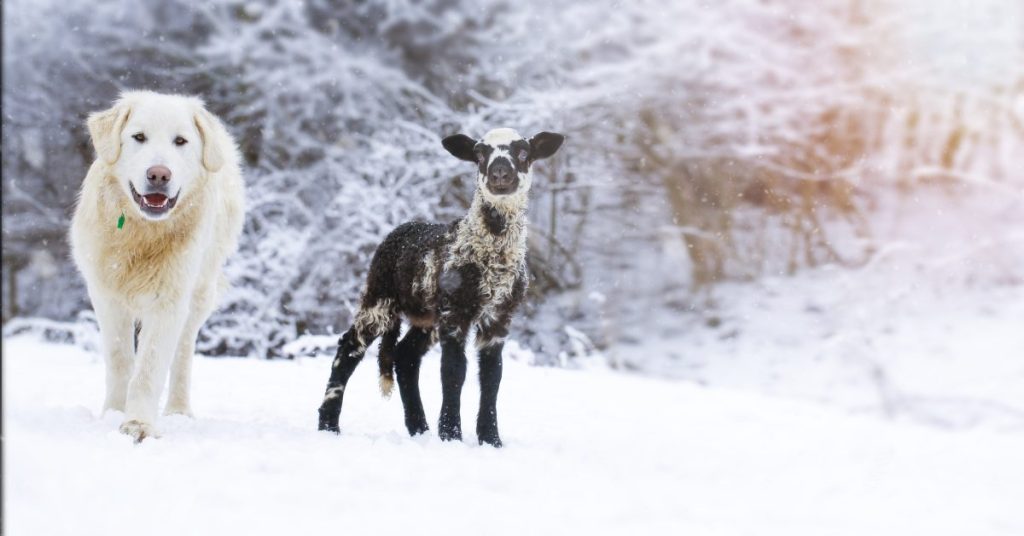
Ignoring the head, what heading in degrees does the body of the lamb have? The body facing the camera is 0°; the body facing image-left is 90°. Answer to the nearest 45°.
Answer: approximately 315°

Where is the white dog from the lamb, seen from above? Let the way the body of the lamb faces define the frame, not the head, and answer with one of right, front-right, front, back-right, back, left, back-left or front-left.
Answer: back-right

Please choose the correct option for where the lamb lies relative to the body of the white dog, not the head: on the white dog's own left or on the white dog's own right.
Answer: on the white dog's own left

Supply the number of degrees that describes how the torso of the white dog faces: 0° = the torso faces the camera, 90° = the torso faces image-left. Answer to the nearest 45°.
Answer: approximately 0°
